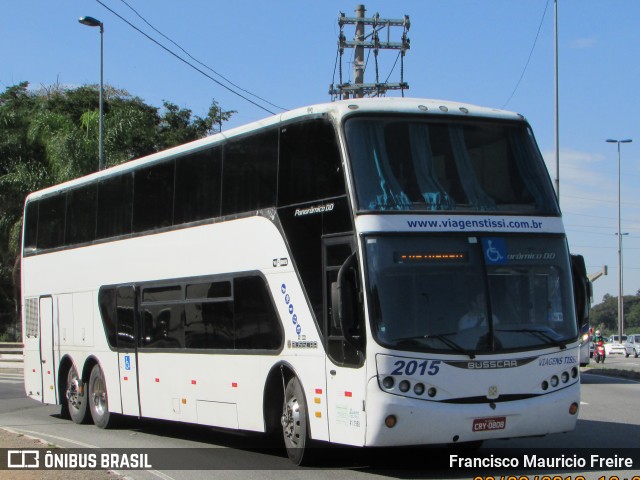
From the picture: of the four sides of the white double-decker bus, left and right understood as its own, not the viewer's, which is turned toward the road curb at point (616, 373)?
left

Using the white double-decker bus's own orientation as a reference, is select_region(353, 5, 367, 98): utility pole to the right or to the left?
on its left

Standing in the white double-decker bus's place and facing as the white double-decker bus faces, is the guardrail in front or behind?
behind

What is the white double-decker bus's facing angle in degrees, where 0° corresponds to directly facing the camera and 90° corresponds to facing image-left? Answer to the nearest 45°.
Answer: approximately 315°

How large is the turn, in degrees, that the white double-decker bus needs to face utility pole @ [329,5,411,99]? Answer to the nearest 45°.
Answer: approximately 135° to its left

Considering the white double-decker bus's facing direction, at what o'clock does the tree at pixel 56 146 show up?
The tree is roughly at 7 o'clock from the white double-decker bus.
